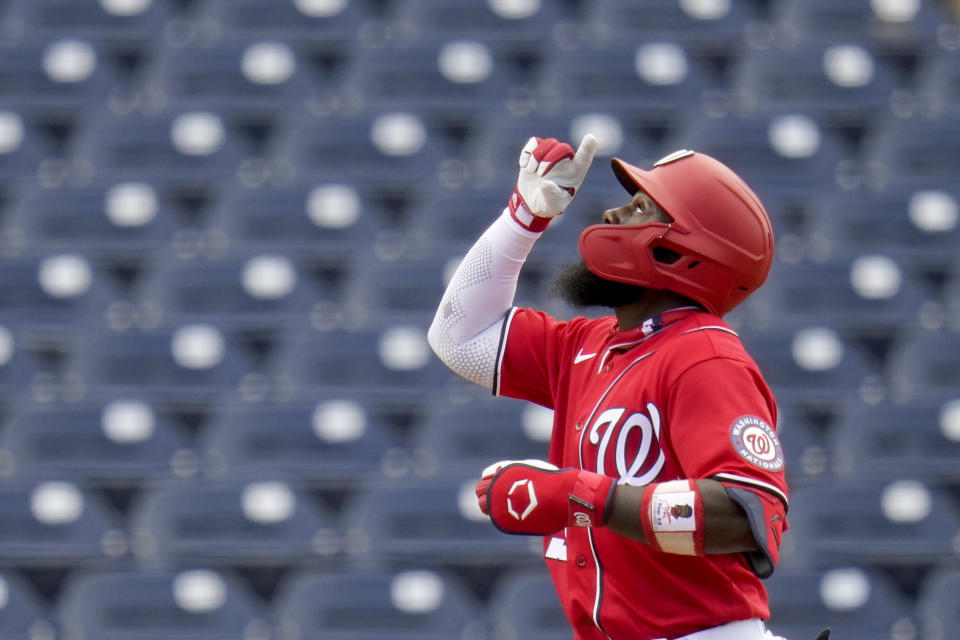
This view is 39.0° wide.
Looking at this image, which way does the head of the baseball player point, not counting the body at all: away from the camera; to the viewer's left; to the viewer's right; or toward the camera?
to the viewer's left

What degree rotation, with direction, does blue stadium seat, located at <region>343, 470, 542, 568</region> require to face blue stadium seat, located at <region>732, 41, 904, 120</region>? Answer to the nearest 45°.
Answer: approximately 135° to its left

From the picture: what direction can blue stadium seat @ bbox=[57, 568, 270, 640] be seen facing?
toward the camera

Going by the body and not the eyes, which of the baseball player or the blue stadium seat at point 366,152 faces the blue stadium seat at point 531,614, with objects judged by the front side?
the blue stadium seat at point 366,152

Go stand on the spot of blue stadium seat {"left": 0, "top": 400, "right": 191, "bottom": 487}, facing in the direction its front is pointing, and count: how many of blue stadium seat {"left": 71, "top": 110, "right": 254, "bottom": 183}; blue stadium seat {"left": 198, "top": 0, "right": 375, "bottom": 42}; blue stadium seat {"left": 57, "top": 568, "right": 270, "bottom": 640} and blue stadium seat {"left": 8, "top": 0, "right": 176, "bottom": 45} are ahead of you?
1

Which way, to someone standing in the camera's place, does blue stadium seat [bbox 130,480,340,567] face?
facing the viewer

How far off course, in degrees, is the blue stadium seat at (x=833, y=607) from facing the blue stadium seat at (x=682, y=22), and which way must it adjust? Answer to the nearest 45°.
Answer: approximately 180°

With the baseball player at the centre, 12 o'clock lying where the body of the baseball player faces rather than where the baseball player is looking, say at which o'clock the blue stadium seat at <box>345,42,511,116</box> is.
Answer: The blue stadium seat is roughly at 4 o'clock from the baseball player.

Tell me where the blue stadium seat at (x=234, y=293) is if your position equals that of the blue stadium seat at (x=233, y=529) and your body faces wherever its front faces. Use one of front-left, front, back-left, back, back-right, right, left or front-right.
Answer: back

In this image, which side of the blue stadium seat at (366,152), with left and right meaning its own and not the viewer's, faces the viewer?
front

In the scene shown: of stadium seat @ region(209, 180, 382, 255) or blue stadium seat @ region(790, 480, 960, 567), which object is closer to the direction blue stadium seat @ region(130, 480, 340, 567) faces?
the blue stadium seat

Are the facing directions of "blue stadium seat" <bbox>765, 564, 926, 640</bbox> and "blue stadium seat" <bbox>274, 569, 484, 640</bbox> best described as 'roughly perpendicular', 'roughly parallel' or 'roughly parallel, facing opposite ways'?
roughly parallel

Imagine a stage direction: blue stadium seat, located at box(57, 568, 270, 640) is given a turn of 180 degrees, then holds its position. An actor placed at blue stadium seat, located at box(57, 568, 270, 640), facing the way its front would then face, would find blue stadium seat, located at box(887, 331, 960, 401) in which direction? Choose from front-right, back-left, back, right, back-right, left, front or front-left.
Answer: right

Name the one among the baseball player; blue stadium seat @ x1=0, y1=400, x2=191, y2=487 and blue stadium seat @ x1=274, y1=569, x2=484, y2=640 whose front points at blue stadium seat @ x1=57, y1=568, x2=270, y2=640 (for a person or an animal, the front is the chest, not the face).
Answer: blue stadium seat @ x1=0, y1=400, x2=191, y2=487

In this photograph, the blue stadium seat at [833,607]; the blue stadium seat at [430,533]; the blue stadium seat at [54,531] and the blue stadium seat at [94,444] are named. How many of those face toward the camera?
4

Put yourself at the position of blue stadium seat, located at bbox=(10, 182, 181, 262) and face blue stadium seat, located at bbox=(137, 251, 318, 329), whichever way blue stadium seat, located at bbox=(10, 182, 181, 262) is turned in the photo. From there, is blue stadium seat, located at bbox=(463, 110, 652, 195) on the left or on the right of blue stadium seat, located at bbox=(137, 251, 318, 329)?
left
